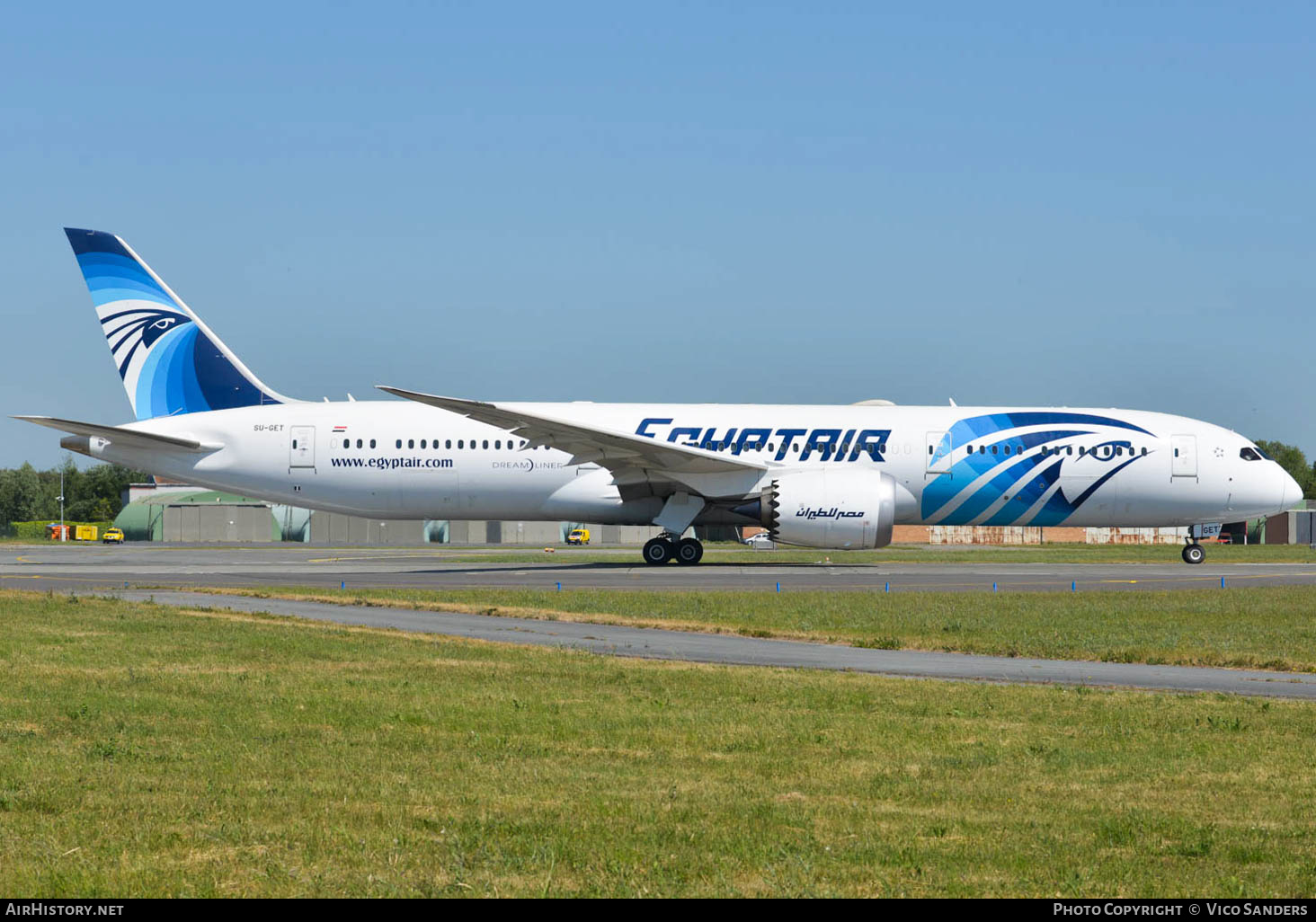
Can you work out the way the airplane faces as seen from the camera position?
facing to the right of the viewer
